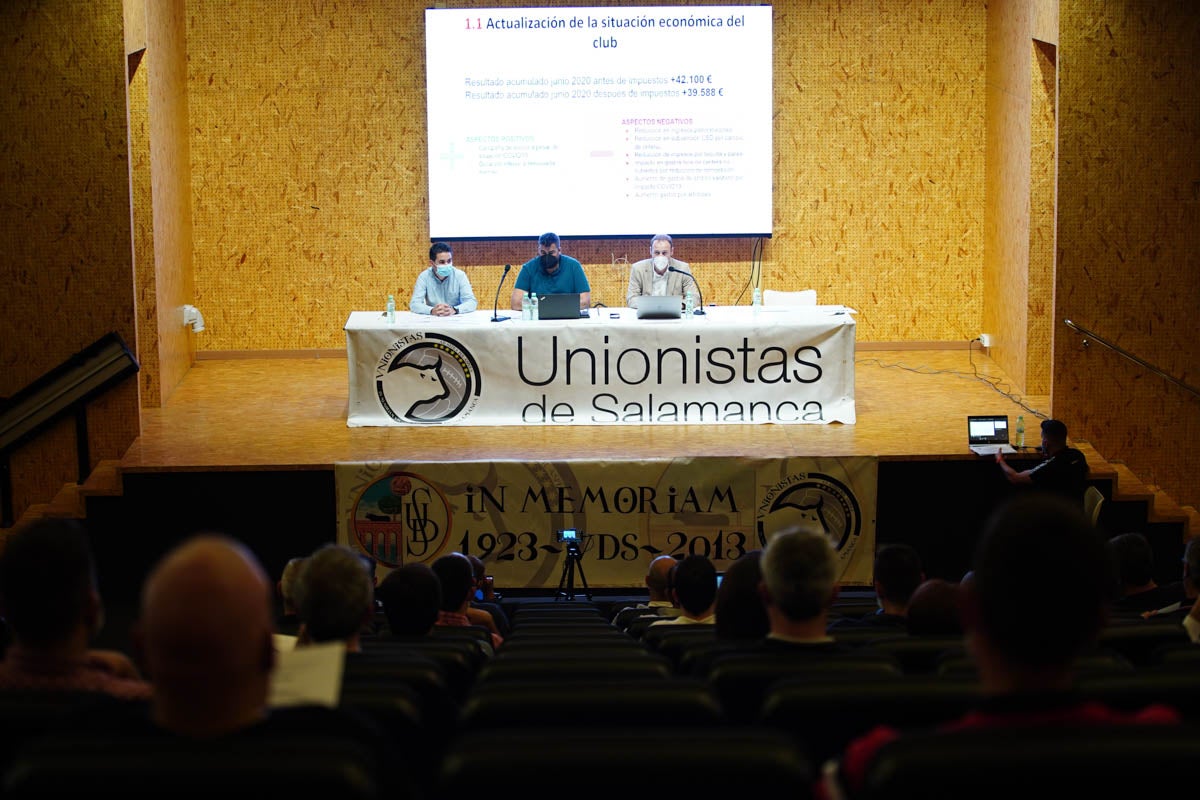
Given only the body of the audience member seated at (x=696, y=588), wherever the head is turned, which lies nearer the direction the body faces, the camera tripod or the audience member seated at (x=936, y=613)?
the camera tripod

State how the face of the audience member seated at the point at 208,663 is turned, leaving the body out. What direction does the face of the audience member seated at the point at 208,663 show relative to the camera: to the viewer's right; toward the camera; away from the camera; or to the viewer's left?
away from the camera

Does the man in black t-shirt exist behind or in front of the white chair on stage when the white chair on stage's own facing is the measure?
in front

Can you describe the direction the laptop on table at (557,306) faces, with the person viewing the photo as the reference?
facing away from the viewer

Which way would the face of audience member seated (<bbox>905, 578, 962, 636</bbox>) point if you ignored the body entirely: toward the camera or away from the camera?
away from the camera

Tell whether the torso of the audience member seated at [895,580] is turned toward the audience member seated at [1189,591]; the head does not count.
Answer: no

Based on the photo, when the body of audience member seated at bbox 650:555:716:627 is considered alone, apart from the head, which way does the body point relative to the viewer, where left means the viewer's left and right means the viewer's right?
facing away from the viewer

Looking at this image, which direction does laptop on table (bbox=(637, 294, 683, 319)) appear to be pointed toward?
away from the camera

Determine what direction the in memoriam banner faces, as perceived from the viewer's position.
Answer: facing the viewer

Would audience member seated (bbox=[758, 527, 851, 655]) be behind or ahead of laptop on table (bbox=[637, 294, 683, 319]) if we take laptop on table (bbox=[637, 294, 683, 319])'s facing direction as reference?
behind

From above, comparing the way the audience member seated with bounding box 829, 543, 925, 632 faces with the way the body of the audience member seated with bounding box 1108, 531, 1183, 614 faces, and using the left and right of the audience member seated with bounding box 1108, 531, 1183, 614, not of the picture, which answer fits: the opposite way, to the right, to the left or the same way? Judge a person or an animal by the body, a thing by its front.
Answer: the same way

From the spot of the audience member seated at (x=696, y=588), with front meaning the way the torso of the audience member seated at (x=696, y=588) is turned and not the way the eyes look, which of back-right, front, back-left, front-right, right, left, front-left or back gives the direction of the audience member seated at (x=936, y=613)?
back-right

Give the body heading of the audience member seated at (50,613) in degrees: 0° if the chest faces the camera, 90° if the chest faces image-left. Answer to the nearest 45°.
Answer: approximately 180°

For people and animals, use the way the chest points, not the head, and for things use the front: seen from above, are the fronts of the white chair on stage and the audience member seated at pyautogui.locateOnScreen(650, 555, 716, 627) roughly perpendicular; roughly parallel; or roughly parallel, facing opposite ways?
roughly parallel, facing opposite ways

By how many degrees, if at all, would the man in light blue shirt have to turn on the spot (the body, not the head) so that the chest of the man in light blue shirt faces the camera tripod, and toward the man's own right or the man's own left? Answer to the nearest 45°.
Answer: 0° — they already face it

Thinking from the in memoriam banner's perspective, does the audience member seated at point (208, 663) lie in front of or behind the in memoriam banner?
in front

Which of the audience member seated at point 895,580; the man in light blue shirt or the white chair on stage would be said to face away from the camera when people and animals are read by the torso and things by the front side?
the audience member seated

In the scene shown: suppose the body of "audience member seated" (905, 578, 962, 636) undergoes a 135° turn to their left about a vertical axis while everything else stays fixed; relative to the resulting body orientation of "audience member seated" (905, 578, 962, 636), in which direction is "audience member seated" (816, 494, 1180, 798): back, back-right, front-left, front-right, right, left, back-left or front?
front-left

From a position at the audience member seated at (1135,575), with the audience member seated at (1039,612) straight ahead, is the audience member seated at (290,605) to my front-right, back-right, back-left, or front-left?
front-right

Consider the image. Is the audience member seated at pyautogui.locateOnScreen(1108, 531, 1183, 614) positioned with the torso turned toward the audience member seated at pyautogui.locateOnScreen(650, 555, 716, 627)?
no

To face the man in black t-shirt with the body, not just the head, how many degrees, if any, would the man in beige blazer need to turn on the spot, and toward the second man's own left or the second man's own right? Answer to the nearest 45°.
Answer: approximately 45° to the second man's own left

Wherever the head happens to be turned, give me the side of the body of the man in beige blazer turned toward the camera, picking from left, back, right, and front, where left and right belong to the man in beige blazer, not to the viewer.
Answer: front

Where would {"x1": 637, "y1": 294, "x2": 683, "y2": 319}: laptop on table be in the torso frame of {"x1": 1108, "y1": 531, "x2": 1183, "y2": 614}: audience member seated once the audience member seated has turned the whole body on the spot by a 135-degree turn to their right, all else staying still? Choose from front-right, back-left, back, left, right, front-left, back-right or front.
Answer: back

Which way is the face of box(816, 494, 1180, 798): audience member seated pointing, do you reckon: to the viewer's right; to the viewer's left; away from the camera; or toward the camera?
away from the camera
